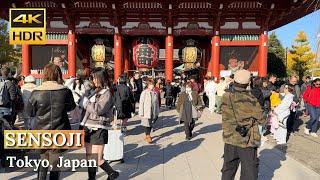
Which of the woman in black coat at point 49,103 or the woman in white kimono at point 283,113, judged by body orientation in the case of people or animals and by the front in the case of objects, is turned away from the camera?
the woman in black coat

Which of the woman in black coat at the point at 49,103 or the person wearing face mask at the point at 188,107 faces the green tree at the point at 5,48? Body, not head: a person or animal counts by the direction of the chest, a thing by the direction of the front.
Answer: the woman in black coat

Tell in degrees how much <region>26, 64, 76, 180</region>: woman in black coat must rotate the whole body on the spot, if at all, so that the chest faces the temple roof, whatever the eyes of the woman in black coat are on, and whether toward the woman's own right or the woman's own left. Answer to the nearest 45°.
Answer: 0° — they already face it

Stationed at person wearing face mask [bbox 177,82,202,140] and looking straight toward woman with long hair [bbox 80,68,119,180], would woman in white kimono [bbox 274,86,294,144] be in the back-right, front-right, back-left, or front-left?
back-left

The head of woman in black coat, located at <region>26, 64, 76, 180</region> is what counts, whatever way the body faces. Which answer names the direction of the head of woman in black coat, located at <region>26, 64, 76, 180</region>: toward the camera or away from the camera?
away from the camera

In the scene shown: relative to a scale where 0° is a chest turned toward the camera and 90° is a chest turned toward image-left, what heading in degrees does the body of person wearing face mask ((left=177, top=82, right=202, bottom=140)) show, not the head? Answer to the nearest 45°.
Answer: approximately 0°

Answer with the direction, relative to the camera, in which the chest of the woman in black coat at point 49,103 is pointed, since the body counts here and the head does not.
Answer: away from the camera

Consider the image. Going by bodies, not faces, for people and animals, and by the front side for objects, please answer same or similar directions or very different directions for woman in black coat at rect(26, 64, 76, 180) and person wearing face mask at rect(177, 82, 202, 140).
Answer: very different directions
